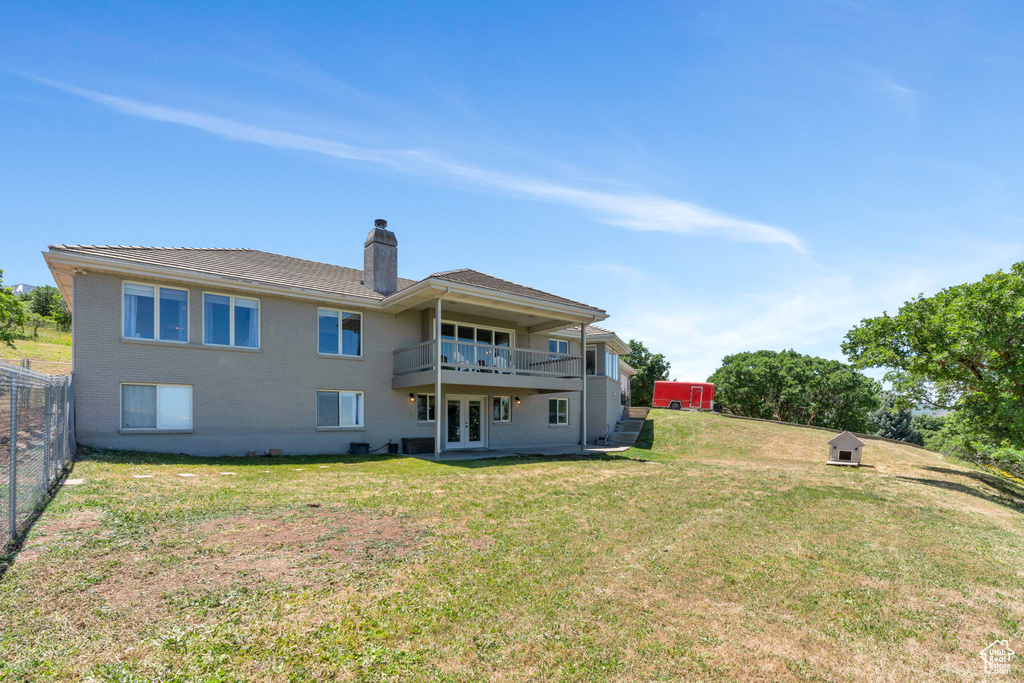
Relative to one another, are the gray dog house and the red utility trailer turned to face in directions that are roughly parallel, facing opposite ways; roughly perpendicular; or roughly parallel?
roughly perpendicular

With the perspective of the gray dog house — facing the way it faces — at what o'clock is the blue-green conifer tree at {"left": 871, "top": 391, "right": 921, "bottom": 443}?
The blue-green conifer tree is roughly at 6 o'clock from the gray dog house.

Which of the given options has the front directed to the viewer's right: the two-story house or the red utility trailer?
the red utility trailer

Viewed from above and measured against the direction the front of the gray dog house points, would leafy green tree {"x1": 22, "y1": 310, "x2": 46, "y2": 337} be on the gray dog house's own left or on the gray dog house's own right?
on the gray dog house's own right

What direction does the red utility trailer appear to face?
to the viewer's right

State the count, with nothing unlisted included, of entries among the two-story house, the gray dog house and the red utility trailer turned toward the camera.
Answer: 1

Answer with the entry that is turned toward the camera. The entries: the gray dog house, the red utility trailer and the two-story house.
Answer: the gray dog house

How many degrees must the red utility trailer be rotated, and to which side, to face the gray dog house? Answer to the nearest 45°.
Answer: approximately 90° to its right

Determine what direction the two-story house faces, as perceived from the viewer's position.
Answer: facing away from the viewer and to the left of the viewer

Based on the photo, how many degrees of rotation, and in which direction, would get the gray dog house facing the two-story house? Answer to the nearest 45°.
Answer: approximately 45° to its right

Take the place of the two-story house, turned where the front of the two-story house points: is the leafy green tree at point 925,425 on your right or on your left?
on your right

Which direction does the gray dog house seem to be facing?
toward the camera
